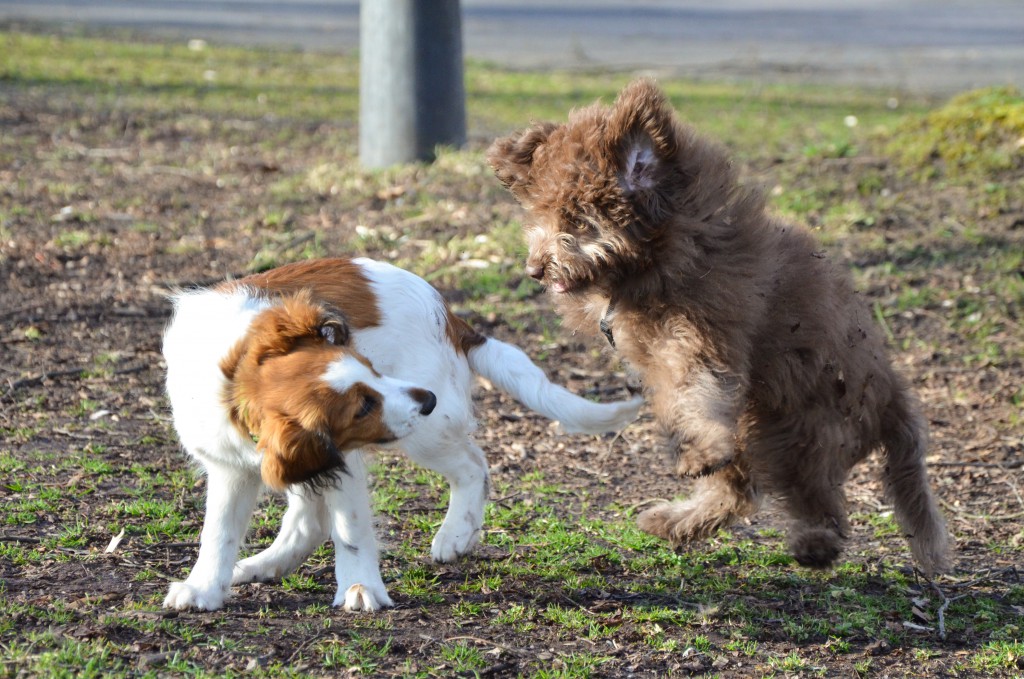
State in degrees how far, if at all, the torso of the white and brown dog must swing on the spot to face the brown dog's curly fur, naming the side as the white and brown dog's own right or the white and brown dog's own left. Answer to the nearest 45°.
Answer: approximately 135° to the white and brown dog's own left

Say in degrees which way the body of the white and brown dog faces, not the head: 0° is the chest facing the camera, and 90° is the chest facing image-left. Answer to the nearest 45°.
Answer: approximately 45°

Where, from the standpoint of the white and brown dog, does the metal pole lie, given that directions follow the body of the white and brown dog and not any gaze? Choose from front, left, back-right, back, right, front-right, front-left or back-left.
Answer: back-right
